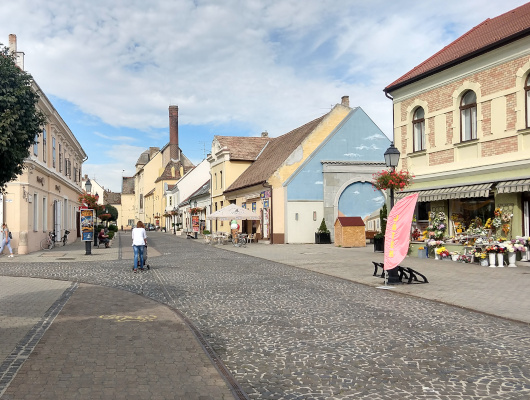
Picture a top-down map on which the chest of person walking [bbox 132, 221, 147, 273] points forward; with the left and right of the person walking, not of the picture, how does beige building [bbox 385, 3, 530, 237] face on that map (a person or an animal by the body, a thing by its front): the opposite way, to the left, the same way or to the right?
to the left

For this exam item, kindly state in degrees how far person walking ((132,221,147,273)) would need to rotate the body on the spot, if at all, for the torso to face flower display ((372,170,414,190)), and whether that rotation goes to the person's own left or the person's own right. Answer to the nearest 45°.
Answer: approximately 90° to the person's own right

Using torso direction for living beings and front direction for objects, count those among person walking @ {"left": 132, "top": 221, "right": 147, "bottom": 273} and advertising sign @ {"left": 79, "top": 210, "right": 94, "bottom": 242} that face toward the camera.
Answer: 1

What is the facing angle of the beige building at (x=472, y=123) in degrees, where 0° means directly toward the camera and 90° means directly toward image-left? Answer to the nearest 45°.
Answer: approximately 45°

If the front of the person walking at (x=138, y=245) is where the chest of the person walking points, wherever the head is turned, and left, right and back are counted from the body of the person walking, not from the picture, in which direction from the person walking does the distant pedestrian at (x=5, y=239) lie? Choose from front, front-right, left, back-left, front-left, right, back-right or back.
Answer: front-left

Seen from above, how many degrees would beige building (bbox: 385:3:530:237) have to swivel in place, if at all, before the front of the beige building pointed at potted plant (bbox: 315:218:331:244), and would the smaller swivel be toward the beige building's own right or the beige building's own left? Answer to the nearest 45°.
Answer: approximately 90° to the beige building's own right

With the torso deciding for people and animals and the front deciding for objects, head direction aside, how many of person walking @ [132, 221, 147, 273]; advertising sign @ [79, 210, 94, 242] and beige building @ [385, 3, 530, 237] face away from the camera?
1

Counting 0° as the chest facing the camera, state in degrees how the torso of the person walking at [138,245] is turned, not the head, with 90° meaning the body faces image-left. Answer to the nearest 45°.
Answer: approximately 180°

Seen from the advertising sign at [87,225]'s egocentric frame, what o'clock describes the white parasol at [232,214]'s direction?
The white parasol is roughly at 8 o'clock from the advertising sign.

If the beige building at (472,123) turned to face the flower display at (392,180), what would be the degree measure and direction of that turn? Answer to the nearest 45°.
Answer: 0° — it already faces it

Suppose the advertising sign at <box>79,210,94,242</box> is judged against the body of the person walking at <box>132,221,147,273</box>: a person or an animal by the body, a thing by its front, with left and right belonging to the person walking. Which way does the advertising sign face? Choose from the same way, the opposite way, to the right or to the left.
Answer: the opposite way

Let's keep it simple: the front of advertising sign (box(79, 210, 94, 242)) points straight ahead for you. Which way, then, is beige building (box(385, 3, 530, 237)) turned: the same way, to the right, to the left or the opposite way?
to the right

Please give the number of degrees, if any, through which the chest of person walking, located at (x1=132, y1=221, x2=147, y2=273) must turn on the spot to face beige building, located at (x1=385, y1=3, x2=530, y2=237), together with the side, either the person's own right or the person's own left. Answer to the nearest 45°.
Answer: approximately 90° to the person's own right

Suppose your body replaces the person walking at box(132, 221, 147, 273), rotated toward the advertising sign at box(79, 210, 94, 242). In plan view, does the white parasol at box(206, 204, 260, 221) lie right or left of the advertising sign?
right
